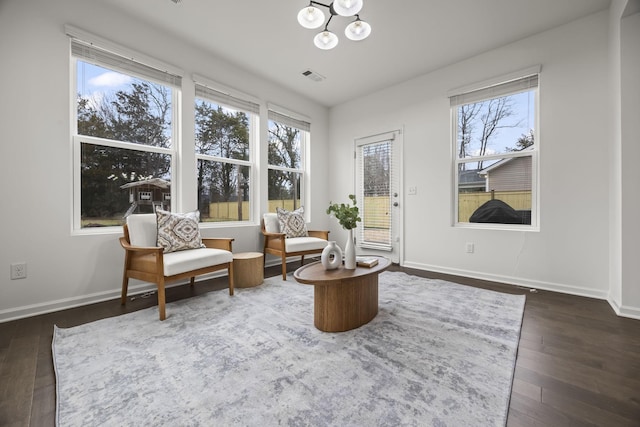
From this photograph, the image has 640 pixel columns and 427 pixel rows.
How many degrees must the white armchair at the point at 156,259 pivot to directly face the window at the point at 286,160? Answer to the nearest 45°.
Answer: approximately 90° to its left

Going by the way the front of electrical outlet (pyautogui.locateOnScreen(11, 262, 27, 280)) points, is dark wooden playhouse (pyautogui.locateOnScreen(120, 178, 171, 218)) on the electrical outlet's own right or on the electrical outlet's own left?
on the electrical outlet's own left

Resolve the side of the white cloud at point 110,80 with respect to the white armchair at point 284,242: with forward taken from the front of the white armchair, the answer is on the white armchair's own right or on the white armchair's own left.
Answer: on the white armchair's own right

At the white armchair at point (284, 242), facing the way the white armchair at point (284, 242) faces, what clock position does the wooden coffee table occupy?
The wooden coffee table is roughly at 1 o'clock from the white armchair.

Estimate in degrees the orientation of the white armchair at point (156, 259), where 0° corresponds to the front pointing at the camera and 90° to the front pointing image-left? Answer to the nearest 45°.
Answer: approximately 315°

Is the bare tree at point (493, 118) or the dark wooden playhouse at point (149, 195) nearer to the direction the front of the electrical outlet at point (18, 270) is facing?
the bare tree
